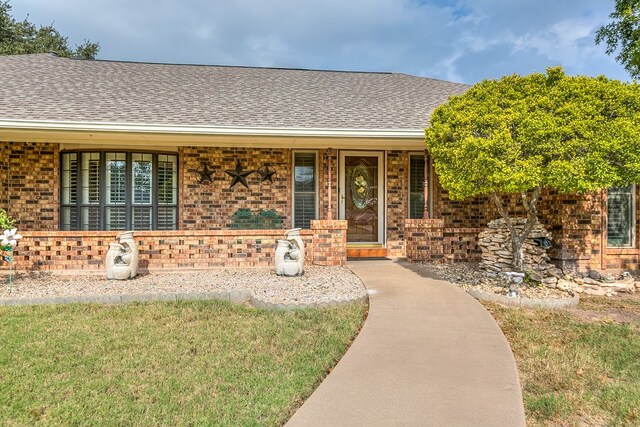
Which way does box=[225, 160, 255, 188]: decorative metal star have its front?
toward the camera

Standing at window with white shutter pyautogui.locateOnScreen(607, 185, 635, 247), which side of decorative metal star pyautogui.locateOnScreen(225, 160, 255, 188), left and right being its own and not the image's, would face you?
left

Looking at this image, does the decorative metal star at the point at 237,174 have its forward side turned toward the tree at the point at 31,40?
no

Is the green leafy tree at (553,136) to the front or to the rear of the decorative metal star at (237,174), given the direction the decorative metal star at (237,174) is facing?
to the front

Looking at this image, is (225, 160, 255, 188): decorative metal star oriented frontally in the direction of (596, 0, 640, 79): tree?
no

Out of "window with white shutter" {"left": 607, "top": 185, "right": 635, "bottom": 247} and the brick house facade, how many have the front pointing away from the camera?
0

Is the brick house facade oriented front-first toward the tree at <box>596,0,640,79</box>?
no

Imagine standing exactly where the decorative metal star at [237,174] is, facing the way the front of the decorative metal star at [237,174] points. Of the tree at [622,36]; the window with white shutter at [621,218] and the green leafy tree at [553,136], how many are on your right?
0

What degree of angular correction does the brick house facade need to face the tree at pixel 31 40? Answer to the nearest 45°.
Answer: approximately 135° to its right

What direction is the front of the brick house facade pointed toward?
toward the camera

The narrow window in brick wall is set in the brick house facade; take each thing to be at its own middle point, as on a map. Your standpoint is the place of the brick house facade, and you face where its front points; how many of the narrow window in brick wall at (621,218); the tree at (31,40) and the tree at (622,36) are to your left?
2

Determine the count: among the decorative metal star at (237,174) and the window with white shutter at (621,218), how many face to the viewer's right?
0

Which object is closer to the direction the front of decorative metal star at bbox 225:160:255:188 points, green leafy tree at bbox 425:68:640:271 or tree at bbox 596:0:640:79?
the green leafy tree
